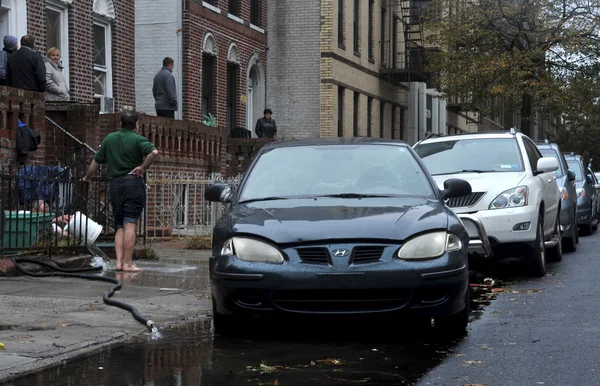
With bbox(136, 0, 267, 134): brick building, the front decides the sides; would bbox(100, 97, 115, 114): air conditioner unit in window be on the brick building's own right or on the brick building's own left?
on the brick building's own right

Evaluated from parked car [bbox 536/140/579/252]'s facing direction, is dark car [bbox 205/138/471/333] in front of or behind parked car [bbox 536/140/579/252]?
in front

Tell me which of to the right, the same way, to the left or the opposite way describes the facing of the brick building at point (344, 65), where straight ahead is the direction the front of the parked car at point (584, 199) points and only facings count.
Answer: to the left

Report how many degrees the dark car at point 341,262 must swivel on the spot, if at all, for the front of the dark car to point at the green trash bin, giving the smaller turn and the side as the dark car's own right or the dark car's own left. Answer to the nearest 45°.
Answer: approximately 135° to the dark car's own right

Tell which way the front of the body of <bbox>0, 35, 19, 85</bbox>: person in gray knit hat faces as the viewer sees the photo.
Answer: to the viewer's right

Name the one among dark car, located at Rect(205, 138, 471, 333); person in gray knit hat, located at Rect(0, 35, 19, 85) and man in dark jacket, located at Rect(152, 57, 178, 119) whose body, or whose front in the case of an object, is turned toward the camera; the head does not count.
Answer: the dark car

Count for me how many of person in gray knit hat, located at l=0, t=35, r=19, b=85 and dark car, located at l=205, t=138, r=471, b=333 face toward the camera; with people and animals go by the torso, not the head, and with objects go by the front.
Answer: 1

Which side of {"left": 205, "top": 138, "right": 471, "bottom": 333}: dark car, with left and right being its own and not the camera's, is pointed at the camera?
front

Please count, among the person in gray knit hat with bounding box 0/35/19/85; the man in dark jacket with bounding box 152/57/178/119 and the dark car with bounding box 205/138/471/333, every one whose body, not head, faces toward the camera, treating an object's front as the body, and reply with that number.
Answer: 1

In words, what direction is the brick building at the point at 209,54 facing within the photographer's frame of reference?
facing the viewer and to the right of the viewer

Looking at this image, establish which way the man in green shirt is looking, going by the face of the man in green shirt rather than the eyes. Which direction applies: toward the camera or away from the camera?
away from the camera

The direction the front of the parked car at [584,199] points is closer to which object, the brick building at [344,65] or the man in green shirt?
the man in green shirt
